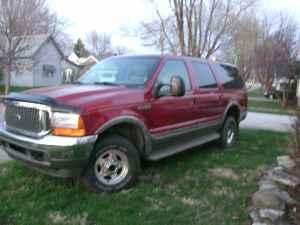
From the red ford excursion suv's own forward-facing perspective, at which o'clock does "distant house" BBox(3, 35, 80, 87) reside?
The distant house is roughly at 4 o'clock from the red ford excursion suv.

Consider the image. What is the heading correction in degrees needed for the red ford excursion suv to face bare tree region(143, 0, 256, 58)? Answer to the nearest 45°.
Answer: approximately 135° to its right

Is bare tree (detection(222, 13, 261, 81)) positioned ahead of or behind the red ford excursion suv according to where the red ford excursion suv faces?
behind

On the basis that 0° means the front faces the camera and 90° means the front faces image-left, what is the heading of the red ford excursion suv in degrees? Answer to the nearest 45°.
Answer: approximately 45°

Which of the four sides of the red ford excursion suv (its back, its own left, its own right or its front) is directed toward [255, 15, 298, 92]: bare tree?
back
